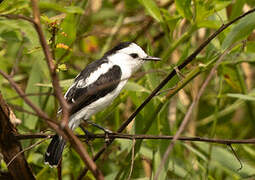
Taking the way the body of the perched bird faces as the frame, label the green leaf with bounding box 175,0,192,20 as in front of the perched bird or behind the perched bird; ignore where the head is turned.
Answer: in front

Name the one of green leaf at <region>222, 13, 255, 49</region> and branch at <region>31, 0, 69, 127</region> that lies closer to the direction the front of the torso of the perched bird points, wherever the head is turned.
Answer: the green leaf

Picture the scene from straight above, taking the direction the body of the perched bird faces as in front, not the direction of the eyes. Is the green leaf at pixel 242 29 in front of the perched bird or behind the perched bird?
in front

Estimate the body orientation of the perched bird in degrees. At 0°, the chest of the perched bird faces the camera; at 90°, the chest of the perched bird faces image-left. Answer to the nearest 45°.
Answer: approximately 270°

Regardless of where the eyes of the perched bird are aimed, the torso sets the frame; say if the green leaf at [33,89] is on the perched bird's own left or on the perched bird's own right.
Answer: on the perched bird's own left
